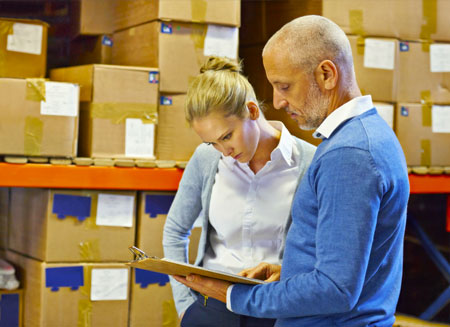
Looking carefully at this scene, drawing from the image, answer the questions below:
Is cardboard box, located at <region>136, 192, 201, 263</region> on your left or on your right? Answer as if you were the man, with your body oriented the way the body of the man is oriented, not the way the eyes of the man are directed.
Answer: on your right

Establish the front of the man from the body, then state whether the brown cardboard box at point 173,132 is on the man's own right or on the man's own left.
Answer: on the man's own right

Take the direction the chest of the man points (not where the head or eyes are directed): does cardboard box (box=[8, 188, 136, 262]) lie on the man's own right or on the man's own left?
on the man's own right

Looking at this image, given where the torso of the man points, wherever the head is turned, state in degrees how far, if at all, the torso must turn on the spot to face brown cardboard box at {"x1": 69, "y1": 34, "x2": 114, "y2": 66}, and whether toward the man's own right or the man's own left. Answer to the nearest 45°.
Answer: approximately 45° to the man's own right

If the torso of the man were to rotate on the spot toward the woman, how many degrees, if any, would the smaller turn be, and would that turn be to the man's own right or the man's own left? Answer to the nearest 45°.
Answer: approximately 45° to the man's own right

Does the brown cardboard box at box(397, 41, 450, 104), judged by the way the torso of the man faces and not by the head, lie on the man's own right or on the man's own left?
on the man's own right

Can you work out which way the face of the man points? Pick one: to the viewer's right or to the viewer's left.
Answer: to the viewer's left

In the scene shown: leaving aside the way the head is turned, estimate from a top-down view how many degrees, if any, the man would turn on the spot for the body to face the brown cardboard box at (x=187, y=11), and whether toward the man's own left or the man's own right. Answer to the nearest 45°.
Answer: approximately 45° to the man's own right

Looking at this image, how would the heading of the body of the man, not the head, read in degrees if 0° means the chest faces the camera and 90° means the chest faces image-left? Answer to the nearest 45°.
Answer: approximately 90°

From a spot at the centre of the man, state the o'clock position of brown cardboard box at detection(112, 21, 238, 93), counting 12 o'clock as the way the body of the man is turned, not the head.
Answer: The brown cardboard box is roughly at 2 o'clock from the man.
